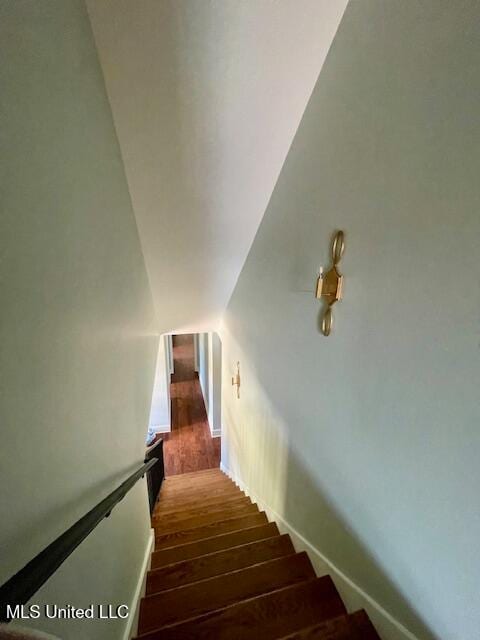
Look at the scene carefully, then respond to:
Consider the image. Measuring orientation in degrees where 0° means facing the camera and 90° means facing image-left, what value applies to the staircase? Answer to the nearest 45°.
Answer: approximately 180°
